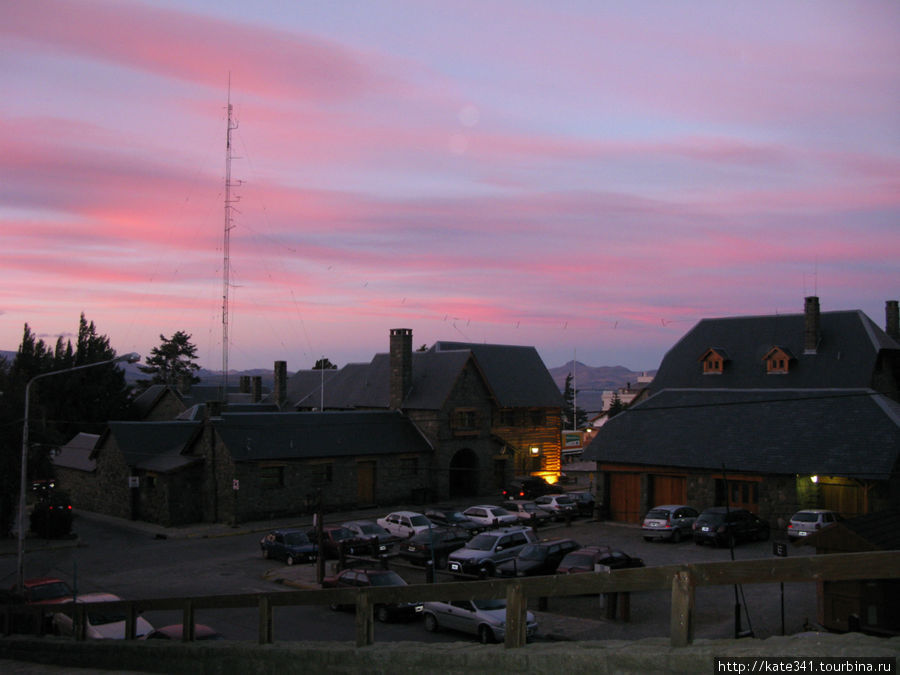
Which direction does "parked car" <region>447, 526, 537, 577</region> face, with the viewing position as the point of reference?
facing the viewer and to the left of the viewer

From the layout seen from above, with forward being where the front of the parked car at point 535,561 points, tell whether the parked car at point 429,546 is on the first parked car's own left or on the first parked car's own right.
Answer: on the first parked car's own right

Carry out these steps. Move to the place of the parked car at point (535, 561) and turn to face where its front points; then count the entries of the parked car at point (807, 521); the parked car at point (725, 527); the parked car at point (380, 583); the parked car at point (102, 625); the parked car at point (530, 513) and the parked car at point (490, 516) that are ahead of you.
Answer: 2

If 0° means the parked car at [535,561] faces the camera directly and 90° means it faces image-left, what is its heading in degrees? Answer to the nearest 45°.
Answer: approximately 45°

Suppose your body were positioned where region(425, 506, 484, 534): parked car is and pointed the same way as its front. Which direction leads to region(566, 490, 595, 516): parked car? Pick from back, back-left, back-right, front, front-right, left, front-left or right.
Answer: left

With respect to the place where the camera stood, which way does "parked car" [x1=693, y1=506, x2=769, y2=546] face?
facing away from the viewer and to the right of the viewer

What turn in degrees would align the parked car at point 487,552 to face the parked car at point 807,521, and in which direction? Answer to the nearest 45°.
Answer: approximately 135° to its left

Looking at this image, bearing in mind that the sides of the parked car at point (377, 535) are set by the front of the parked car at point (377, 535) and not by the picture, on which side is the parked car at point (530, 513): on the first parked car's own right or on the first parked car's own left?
on the first parked car's own left
